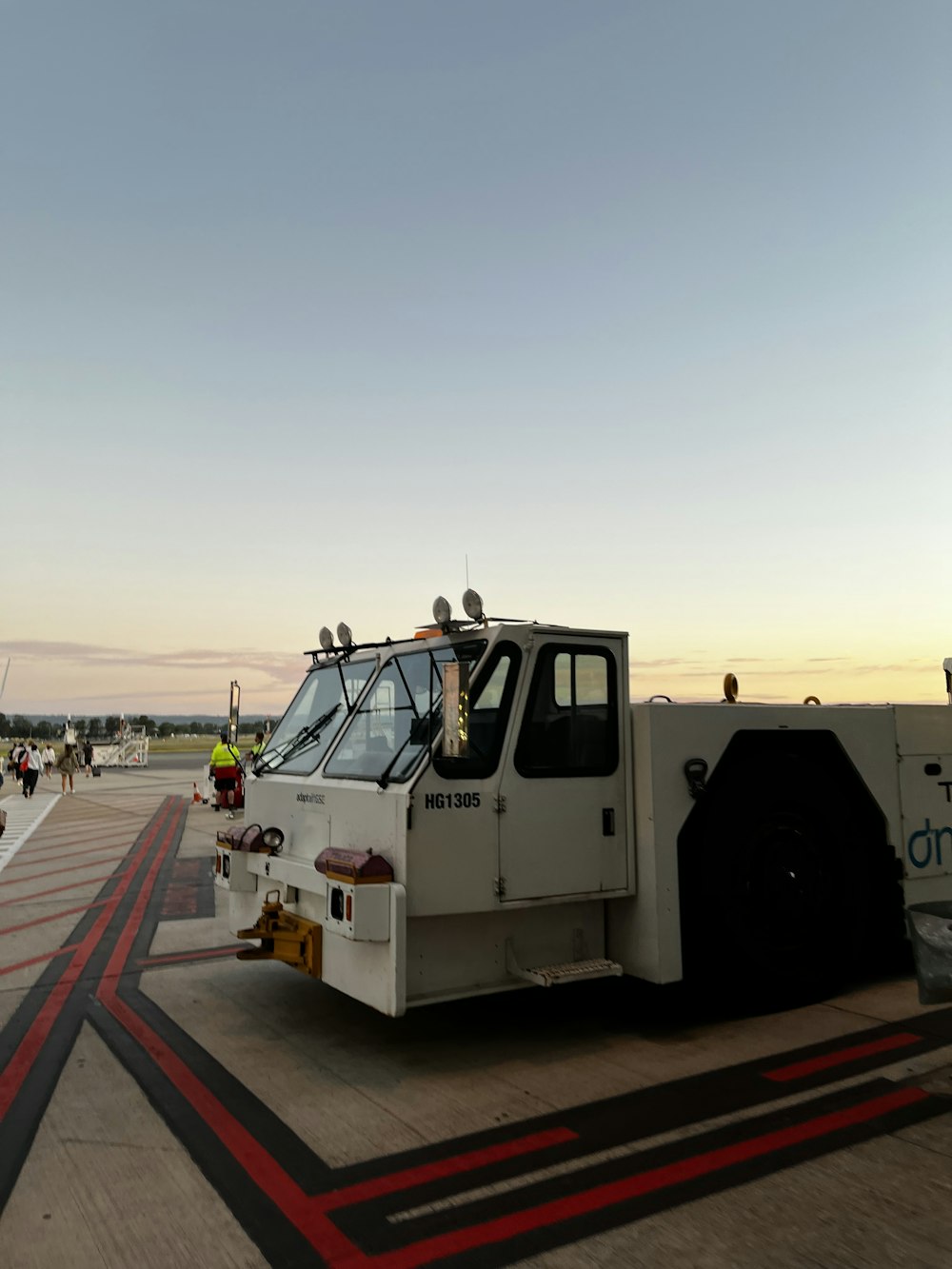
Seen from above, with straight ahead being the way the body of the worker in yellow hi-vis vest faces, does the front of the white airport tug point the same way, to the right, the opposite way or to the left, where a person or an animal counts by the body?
to the left

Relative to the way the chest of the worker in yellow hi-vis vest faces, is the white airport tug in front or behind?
behind

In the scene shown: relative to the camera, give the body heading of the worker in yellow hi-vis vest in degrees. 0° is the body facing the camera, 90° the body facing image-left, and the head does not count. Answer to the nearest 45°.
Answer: approximately 180°

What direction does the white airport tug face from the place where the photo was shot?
facing the viewer and to the left of the viewer

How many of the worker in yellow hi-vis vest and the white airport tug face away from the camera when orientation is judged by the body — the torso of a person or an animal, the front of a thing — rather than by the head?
1

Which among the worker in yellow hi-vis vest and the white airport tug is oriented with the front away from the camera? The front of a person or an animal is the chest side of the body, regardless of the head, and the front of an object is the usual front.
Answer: the worker in yellow hi-vis vest

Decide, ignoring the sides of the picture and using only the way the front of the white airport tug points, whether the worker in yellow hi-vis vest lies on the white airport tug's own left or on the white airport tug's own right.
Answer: on the white airport tug's own right
